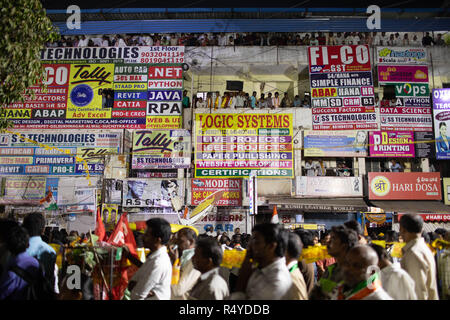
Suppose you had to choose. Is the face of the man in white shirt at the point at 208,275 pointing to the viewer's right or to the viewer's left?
to the viewer's left

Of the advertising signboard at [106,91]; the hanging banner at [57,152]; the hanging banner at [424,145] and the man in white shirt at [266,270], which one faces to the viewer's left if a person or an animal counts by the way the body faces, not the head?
the man in white shirt

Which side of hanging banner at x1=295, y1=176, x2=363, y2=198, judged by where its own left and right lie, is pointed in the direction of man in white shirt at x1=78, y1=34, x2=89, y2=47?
right

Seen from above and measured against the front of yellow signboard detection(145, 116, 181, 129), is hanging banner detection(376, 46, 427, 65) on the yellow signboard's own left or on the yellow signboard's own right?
on the yellow signboard's own left

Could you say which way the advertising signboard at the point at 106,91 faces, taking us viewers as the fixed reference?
facing the viewer

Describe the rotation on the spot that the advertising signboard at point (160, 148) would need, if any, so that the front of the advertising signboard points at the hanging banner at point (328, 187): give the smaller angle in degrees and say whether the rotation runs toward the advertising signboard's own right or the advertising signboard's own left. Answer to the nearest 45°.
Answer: approximately 90° to the advertising signboard's own left

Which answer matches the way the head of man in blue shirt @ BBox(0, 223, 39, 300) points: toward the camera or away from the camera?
away from the camera

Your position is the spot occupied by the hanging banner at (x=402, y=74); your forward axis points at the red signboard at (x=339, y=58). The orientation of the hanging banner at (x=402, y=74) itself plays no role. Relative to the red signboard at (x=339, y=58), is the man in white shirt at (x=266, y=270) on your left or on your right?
left

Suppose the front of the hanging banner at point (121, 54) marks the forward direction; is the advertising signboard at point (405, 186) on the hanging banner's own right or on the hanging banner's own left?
on the hanging banner's own left

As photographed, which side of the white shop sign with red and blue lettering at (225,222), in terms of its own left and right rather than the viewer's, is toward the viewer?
front

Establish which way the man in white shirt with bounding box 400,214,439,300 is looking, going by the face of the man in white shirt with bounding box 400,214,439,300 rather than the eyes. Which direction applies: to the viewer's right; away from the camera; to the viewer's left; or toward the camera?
to the viewer's left
